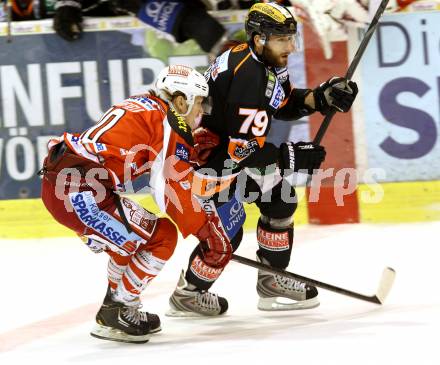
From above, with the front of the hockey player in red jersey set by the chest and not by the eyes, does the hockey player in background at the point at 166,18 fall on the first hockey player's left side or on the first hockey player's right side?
on the first hockey player's left side

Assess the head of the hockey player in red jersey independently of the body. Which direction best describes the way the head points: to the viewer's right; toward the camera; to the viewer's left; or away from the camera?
to the viewer's right

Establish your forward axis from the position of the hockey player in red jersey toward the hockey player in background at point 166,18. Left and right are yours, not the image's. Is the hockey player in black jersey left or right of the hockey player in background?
right

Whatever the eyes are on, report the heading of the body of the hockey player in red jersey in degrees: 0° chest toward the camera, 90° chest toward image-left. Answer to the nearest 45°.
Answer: approximately 270°
